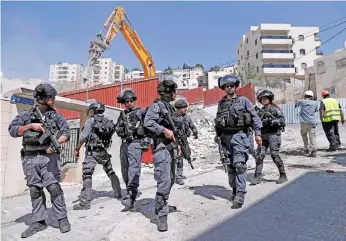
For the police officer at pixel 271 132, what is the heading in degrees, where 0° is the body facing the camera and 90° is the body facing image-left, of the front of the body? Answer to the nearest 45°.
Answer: approximately 45°

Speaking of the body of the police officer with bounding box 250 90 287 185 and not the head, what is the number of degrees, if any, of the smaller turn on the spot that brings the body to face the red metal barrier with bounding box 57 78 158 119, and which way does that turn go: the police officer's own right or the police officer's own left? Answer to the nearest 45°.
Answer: approximately 90° to the police officer's own right

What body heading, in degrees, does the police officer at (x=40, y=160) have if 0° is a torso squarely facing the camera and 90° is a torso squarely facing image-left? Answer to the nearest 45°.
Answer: approximately 0°

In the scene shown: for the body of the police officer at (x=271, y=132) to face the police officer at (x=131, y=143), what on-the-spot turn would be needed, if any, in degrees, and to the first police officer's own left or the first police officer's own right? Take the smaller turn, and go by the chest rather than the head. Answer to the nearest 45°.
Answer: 0° — they already face them

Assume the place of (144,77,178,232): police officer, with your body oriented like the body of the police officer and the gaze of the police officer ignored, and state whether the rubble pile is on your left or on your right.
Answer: on your left
